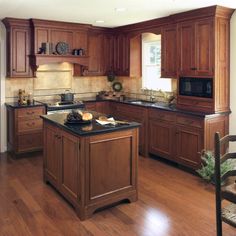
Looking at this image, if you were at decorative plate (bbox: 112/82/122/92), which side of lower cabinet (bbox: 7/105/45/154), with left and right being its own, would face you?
left

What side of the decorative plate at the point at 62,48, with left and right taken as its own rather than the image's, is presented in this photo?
front

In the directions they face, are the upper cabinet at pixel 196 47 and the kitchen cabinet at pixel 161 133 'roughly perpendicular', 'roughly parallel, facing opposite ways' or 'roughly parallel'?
roughly parallel

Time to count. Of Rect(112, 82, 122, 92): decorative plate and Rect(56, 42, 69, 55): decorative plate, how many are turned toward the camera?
2

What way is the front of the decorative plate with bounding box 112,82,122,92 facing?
toward the camera

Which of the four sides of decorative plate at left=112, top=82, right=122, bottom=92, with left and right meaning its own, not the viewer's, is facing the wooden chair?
front

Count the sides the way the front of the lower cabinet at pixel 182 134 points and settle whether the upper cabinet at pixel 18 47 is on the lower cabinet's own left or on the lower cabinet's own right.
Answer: on the lower cabinet's own right

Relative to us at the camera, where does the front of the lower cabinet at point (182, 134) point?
facing the viewer and to the left of the viewer
